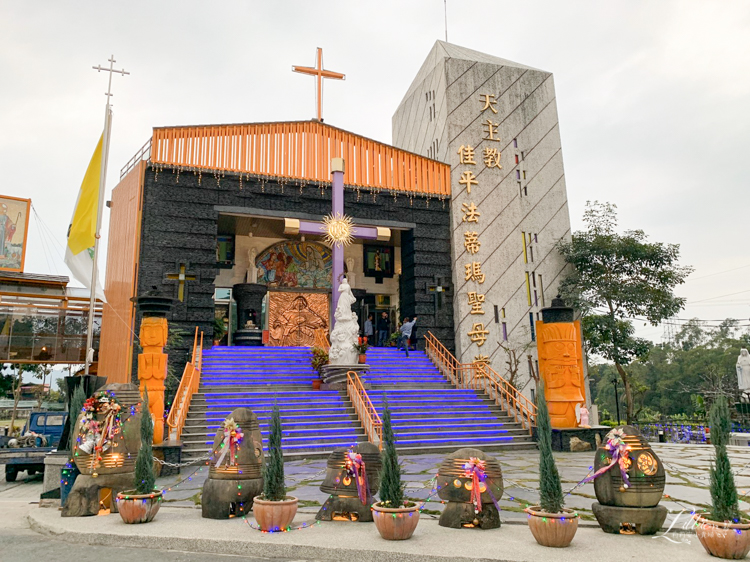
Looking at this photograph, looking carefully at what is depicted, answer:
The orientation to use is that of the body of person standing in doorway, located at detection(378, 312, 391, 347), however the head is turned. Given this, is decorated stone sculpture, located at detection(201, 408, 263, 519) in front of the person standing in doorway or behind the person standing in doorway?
in front

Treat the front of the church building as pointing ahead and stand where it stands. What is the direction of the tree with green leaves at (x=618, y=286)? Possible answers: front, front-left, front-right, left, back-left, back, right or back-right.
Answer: left

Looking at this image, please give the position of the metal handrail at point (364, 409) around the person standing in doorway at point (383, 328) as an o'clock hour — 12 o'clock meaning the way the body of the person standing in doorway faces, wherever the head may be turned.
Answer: The metal handrail is roughly at 12 o'clock from the person standing in doorway.

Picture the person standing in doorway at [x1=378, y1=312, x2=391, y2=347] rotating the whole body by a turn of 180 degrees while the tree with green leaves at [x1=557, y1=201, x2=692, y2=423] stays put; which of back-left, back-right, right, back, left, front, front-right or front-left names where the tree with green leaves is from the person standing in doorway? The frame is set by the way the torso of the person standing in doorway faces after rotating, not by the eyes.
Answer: right

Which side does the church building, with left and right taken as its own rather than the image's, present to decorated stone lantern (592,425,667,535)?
front

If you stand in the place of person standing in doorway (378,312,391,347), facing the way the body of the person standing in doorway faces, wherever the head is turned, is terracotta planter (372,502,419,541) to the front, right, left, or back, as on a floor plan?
front

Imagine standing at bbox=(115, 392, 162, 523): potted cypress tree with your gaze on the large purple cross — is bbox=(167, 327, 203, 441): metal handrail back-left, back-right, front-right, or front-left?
front-left

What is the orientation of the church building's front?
toward the camera

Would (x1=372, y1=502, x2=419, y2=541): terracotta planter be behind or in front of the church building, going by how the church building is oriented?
in front

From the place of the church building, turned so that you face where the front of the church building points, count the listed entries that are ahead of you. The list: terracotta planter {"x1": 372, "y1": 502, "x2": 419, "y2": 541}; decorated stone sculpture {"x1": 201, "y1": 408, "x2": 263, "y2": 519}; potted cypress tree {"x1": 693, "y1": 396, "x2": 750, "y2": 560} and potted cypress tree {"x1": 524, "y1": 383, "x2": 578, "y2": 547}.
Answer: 4

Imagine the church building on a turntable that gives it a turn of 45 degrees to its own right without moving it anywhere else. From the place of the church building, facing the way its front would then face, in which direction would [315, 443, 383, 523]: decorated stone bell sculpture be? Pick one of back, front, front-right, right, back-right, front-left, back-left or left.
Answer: front-left

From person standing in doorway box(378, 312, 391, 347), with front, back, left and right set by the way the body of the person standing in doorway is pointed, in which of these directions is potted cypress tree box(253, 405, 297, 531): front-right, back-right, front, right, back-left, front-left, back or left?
front

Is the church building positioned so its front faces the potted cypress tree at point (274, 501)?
yes

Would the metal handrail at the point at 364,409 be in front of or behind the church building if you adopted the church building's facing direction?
in front

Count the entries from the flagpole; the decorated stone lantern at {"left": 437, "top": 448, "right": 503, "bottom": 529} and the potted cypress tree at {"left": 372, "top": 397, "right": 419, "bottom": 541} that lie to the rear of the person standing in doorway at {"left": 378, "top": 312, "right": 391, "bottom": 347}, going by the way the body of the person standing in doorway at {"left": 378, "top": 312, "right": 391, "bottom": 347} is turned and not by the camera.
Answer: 0

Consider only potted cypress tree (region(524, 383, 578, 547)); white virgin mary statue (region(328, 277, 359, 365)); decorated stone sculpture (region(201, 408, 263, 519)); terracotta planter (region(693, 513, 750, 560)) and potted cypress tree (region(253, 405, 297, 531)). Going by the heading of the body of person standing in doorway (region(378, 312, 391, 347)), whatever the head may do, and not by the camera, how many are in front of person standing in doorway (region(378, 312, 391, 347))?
5
